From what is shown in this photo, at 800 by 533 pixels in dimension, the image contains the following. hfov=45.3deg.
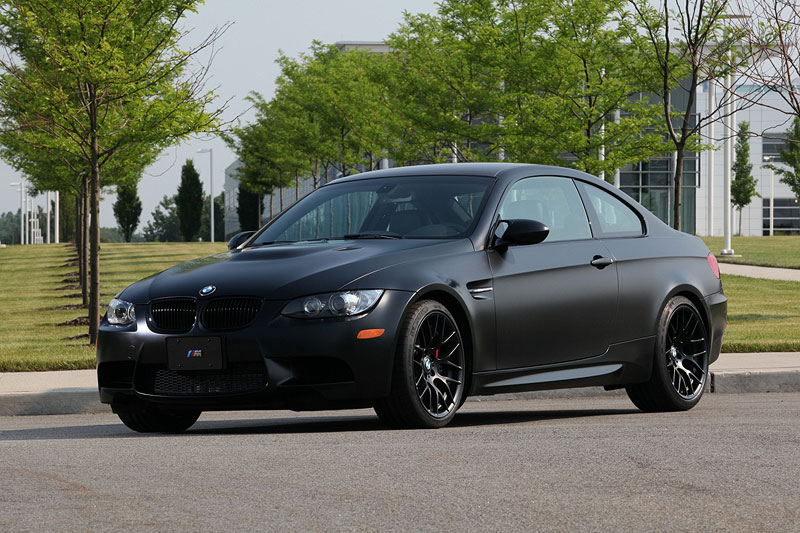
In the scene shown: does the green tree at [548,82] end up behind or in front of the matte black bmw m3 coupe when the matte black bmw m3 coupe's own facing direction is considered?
behind

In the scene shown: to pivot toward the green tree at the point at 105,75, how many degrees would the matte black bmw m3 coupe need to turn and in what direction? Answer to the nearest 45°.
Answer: approximately 90° to its right

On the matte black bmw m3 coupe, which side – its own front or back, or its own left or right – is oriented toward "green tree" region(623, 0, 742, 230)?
back

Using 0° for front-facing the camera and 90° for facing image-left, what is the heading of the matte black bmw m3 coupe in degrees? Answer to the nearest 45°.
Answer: approximately 45°

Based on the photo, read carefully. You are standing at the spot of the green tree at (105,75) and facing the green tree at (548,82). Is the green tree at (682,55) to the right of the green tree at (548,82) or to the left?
right
